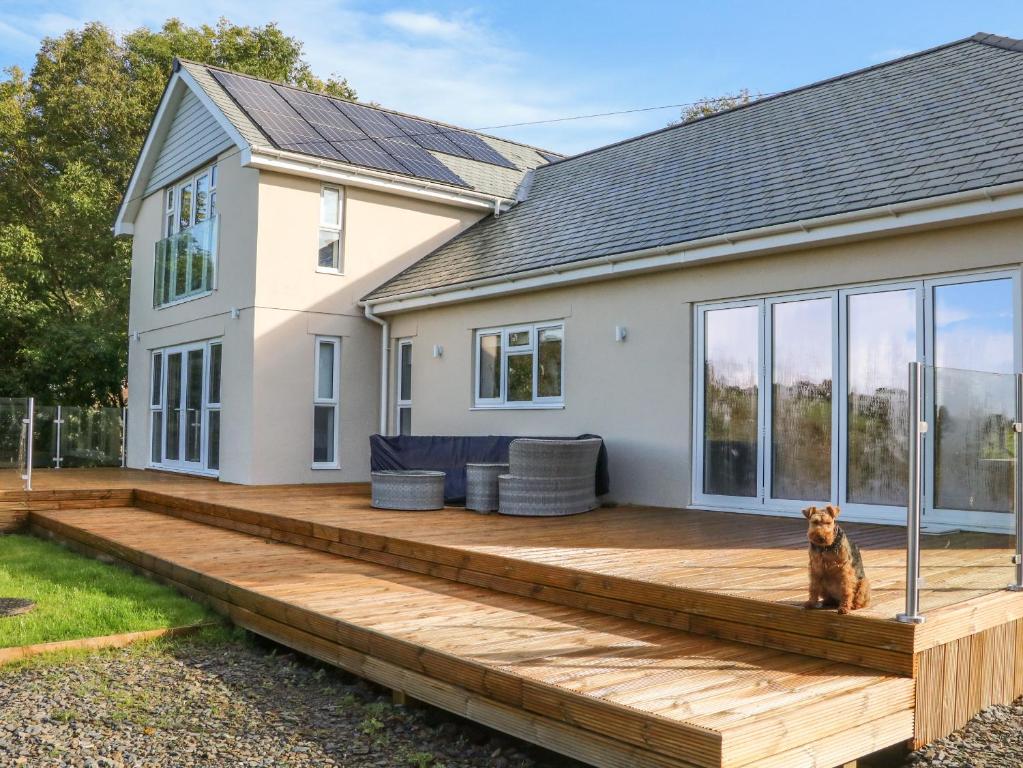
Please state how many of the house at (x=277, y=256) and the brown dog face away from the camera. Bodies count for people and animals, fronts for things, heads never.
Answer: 0

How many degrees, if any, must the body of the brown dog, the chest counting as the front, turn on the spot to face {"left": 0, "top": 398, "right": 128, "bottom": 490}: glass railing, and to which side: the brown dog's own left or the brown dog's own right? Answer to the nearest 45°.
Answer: approximately 90° to the brown dog's own right

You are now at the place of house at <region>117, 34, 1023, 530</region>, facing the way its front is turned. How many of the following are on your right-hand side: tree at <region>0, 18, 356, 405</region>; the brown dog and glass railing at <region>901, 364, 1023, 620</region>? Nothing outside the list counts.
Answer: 1

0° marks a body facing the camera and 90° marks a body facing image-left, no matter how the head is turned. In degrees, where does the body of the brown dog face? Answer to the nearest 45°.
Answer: approximately 45°

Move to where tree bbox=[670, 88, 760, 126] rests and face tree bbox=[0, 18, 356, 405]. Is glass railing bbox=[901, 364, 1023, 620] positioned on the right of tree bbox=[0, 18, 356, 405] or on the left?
left

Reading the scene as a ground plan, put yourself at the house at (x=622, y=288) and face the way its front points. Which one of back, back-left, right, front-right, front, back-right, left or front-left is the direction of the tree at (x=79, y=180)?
right

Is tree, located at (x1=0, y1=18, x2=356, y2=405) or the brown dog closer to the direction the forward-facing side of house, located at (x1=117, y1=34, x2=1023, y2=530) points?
the brown dog
